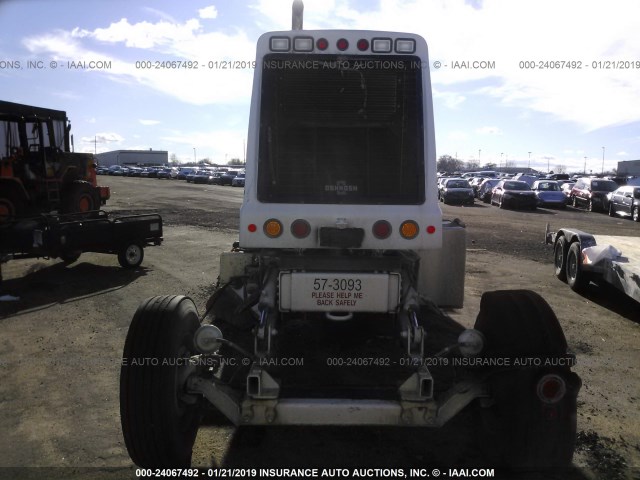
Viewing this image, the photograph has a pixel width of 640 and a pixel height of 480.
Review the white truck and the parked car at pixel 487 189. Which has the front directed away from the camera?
the white truck

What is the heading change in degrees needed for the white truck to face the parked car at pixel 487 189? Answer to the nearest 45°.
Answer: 0° — it already faces it

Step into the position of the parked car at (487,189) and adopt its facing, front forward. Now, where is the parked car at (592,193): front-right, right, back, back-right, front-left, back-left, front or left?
left

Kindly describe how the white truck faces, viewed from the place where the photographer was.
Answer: facing away from the viewer

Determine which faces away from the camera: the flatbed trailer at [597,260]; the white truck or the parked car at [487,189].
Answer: the white truck

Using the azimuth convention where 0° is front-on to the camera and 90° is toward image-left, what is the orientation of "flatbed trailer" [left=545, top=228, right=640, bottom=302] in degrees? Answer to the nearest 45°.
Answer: approximately 315°

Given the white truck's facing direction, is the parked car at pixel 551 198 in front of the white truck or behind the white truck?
in front

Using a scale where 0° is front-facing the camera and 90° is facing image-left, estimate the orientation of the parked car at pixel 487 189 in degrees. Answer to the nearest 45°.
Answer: approximately 45°

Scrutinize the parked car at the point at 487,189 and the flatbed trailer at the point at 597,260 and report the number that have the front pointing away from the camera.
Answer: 0

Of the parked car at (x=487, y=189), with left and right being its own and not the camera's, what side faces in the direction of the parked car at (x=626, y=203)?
left

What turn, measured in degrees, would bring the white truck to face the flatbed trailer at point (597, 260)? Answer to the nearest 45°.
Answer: approximately 45° to its right

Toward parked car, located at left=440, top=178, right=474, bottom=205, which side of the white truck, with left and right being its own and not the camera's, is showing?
front

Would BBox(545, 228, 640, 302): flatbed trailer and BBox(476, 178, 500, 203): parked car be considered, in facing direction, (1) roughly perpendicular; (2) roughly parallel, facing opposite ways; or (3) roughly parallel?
roughly perpendicular

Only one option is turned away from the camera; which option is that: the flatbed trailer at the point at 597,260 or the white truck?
the white truck
